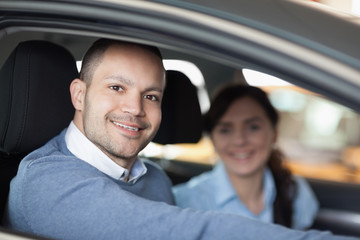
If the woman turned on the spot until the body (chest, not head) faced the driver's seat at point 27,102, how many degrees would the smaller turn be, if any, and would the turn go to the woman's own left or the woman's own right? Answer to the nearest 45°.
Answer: approximately 45° to the woman's own right

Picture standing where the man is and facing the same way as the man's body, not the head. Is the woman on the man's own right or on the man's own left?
on the man's own left

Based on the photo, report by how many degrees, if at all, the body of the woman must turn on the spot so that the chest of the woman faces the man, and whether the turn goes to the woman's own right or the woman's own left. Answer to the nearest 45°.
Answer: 0° — they already face them

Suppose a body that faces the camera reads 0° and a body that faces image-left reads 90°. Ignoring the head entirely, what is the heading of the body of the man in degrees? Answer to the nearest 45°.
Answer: approximately 315°
